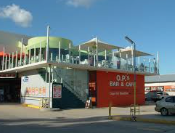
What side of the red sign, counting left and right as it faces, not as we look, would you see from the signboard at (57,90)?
right

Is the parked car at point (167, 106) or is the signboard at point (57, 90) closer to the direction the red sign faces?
the parked car

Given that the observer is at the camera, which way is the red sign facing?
facing the viewer and to the right of the viewer

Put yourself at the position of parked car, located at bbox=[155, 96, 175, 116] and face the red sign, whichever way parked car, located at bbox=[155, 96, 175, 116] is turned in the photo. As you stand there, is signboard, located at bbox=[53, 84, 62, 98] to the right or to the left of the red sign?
left

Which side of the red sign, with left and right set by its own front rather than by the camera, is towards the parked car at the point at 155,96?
left

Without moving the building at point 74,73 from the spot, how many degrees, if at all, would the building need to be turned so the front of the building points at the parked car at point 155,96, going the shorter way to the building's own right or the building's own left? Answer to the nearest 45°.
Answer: approximately 90° to the building's own left

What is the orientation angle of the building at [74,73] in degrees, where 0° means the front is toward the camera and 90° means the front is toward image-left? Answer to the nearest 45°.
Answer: approximately 315°

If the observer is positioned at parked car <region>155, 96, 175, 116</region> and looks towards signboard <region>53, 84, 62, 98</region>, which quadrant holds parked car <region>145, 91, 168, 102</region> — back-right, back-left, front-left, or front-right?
front-right

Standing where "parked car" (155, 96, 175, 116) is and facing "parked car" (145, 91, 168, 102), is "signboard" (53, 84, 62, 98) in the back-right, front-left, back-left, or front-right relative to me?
front-left
